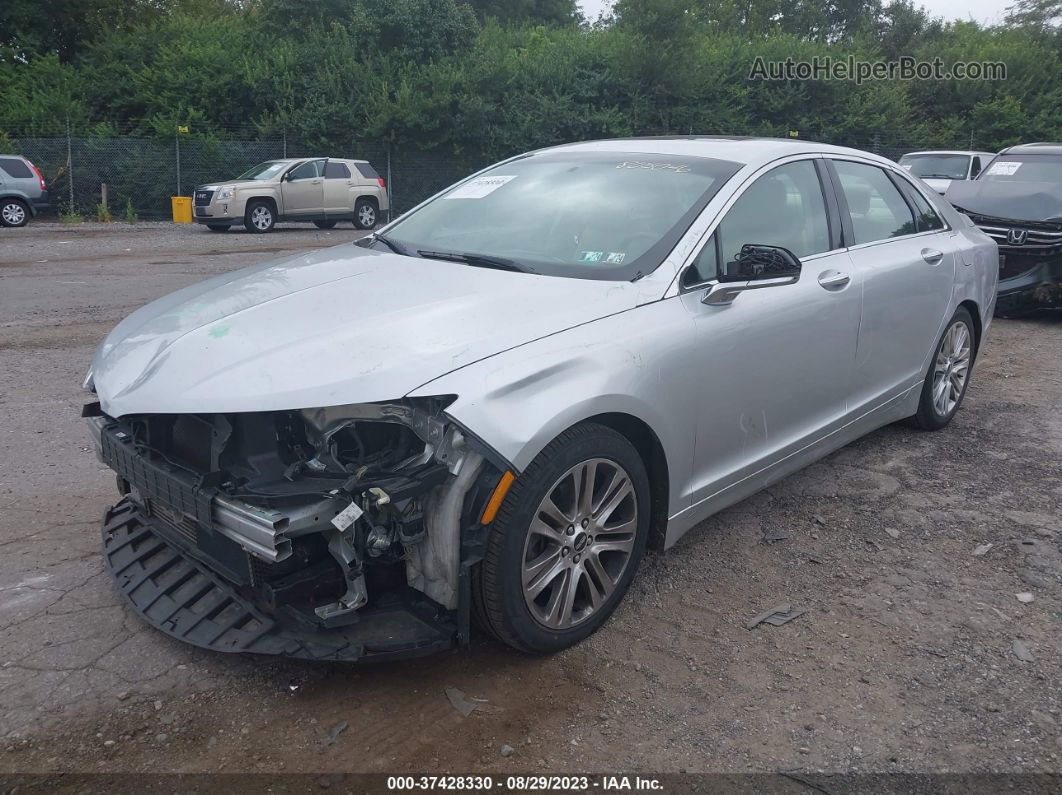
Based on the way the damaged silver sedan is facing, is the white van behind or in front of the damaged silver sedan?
behind

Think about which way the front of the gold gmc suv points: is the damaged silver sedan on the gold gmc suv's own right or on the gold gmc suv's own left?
on the gold gmc suv's own left

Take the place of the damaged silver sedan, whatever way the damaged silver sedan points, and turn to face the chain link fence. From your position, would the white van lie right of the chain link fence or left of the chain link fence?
right

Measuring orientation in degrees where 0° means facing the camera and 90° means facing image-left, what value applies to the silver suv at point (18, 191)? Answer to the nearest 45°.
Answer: approximately 90°

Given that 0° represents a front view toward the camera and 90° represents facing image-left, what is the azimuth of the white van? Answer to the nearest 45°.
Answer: approximately 45°

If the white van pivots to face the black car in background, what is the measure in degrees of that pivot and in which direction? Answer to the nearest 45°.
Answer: approximately 45° to its left

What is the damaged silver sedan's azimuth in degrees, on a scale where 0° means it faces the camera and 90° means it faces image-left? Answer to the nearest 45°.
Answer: approximately 45°
